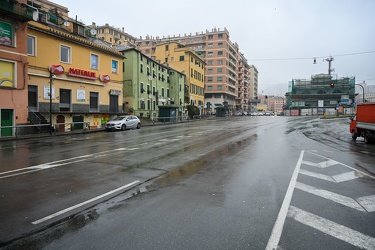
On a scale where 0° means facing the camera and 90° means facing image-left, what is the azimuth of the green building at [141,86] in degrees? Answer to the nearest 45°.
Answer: approximately 315°

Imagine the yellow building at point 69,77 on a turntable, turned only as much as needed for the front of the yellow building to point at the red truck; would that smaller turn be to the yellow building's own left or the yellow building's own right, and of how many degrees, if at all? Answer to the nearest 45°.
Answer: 0° — it already faces it

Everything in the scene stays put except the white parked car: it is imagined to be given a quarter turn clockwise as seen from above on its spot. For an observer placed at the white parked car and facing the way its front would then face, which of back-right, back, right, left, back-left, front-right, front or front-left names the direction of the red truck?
back

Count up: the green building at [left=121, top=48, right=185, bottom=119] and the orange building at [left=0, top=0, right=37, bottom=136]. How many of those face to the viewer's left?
0

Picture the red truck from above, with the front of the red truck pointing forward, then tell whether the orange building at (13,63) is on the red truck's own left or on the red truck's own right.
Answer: on the red truck's own left

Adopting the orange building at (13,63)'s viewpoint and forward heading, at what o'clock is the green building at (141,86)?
The green building is roughly at 9 o'clock from the orange building.

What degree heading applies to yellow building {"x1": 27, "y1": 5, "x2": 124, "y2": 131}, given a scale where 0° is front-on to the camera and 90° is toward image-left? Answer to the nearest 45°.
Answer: approximately 315°

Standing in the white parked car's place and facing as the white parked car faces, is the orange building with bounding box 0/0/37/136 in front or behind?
in front

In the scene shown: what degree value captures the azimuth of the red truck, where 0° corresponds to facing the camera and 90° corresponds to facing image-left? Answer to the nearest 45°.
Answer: approximately 135°

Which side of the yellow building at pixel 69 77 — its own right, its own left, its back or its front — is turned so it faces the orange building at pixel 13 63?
right

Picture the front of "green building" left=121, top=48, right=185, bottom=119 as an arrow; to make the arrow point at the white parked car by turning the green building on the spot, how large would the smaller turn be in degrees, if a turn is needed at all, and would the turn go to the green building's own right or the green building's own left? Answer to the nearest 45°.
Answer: approximately 45° to the green building's own right

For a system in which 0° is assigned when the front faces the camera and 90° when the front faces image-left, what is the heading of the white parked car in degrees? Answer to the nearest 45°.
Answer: approximately 45°

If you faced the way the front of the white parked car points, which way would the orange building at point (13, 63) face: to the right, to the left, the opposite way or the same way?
to the left
